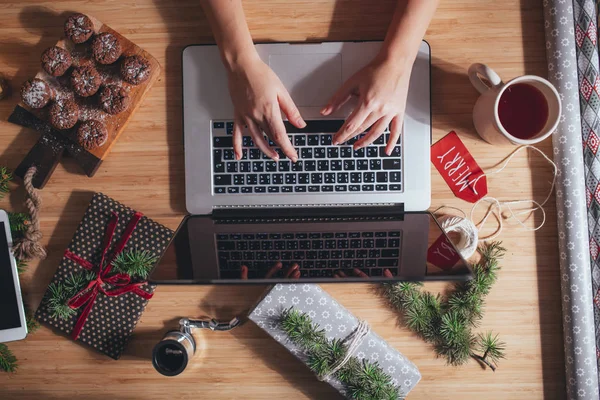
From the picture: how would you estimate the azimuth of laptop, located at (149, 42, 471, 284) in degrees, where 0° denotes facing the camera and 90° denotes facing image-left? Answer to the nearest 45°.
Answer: approximately 180°
